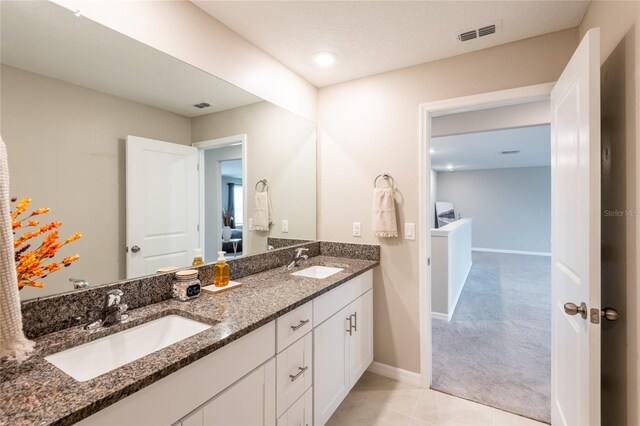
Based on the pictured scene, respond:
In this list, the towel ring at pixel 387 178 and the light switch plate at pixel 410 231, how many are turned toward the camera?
2

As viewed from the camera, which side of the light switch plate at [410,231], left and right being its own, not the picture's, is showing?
front

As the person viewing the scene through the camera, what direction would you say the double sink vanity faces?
facing the viewer and to the right of the viewer

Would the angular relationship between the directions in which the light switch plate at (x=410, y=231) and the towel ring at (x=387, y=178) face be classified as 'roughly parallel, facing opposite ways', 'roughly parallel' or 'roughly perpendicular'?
roughly parallel

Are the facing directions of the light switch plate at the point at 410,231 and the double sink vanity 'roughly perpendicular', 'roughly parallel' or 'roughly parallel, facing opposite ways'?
roughly perpendicular

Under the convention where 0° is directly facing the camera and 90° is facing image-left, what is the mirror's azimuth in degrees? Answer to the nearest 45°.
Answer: approximately 315°
